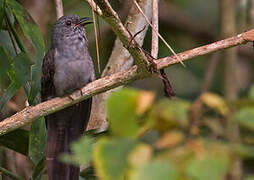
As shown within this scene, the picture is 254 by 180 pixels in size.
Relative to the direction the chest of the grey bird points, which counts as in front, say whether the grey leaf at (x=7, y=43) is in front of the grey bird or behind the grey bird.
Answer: behind

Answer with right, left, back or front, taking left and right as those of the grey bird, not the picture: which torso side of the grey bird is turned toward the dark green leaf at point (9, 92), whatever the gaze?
right

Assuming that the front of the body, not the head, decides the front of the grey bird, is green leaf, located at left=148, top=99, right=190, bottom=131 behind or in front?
in front

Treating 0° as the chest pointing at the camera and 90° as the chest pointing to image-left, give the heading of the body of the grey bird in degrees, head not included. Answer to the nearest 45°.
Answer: approximately 315°

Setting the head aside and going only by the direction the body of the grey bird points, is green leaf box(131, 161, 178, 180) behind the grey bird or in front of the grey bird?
in front

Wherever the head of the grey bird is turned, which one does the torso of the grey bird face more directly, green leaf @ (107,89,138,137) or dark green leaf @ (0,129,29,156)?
the green leaf
